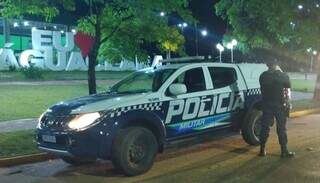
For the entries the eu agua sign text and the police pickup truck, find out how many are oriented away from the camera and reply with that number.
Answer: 0

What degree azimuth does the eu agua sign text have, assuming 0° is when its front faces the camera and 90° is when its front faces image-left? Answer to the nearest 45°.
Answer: approximately 0°

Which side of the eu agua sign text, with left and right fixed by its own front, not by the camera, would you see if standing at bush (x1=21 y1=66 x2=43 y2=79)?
front

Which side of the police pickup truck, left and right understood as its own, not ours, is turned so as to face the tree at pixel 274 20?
back

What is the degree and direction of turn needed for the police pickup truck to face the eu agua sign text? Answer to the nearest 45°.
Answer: approximately 135° to its right

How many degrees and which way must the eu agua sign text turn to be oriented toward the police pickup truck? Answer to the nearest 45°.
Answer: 0° — it already faces it

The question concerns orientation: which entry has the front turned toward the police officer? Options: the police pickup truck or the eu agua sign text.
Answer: the eu agua sign text

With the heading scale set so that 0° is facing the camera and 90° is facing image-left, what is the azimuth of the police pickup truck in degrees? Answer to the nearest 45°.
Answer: approximately 45°
